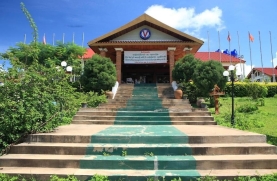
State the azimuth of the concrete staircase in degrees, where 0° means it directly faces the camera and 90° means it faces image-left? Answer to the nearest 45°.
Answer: approximately 0°

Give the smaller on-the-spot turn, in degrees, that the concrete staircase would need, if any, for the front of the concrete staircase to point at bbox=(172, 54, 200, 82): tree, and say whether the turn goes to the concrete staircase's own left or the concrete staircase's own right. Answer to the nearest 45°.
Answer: approximately 180°

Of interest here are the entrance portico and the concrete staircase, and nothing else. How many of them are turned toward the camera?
2

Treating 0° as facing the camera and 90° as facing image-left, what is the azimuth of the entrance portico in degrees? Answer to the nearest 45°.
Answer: approximately 0°

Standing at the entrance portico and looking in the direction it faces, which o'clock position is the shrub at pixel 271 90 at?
The shrub is roughly at 9 o'clock from the entrance portico.

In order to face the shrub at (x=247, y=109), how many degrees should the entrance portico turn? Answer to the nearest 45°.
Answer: approximately 45° to its left
